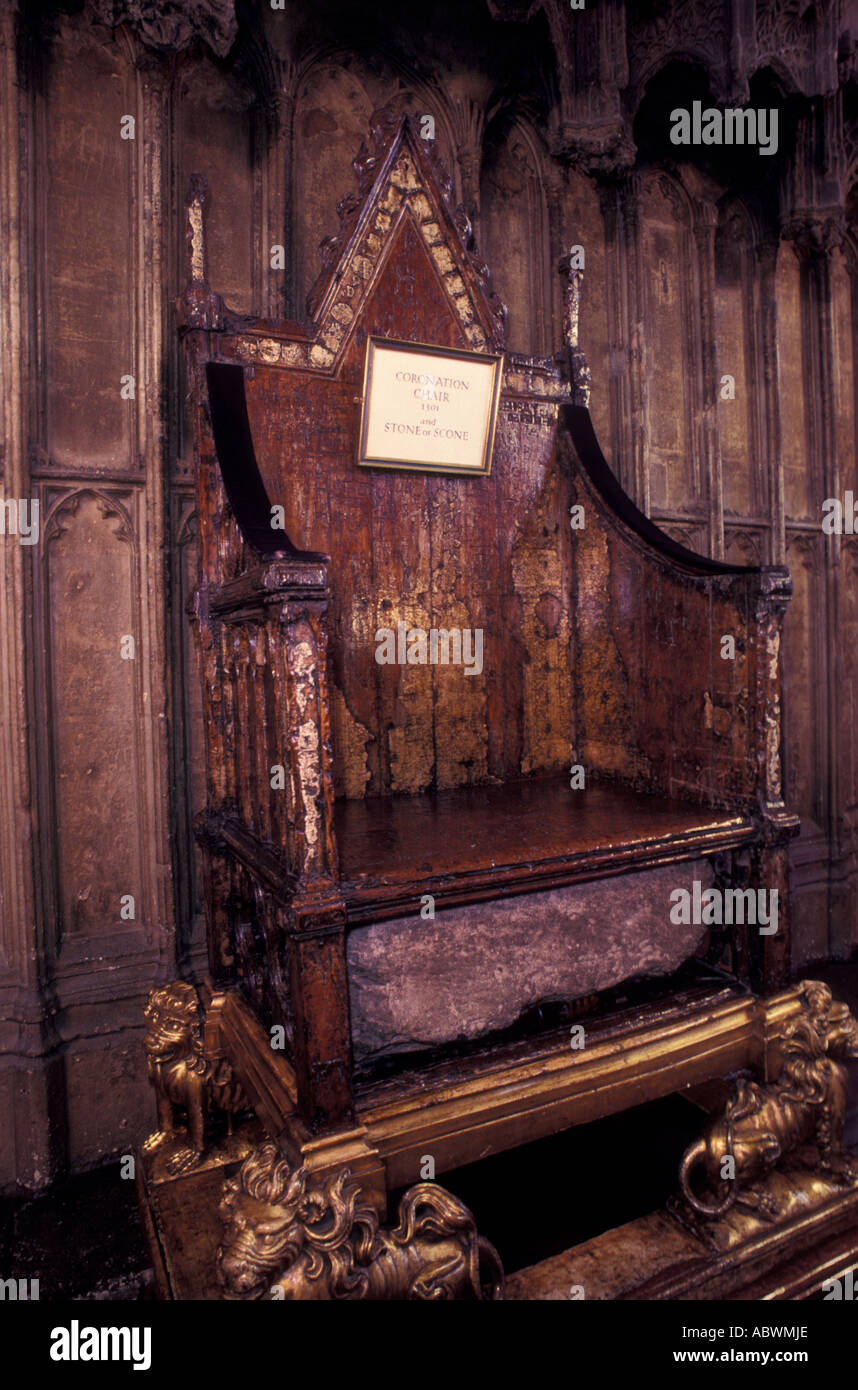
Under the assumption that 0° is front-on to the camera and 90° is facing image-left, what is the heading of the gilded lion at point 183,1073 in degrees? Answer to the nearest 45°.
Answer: approximately 45°

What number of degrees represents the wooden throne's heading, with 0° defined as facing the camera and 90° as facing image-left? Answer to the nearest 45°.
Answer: approximately 315°

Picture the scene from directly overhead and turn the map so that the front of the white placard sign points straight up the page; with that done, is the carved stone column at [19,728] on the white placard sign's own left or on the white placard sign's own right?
on the white placard sign's own right

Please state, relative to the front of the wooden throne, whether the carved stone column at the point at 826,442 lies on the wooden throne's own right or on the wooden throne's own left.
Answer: on the wooden throne's own left

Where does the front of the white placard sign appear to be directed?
toward the camera

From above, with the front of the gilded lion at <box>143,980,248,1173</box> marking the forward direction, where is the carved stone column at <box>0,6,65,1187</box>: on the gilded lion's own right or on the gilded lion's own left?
on the gilded lion's own right
